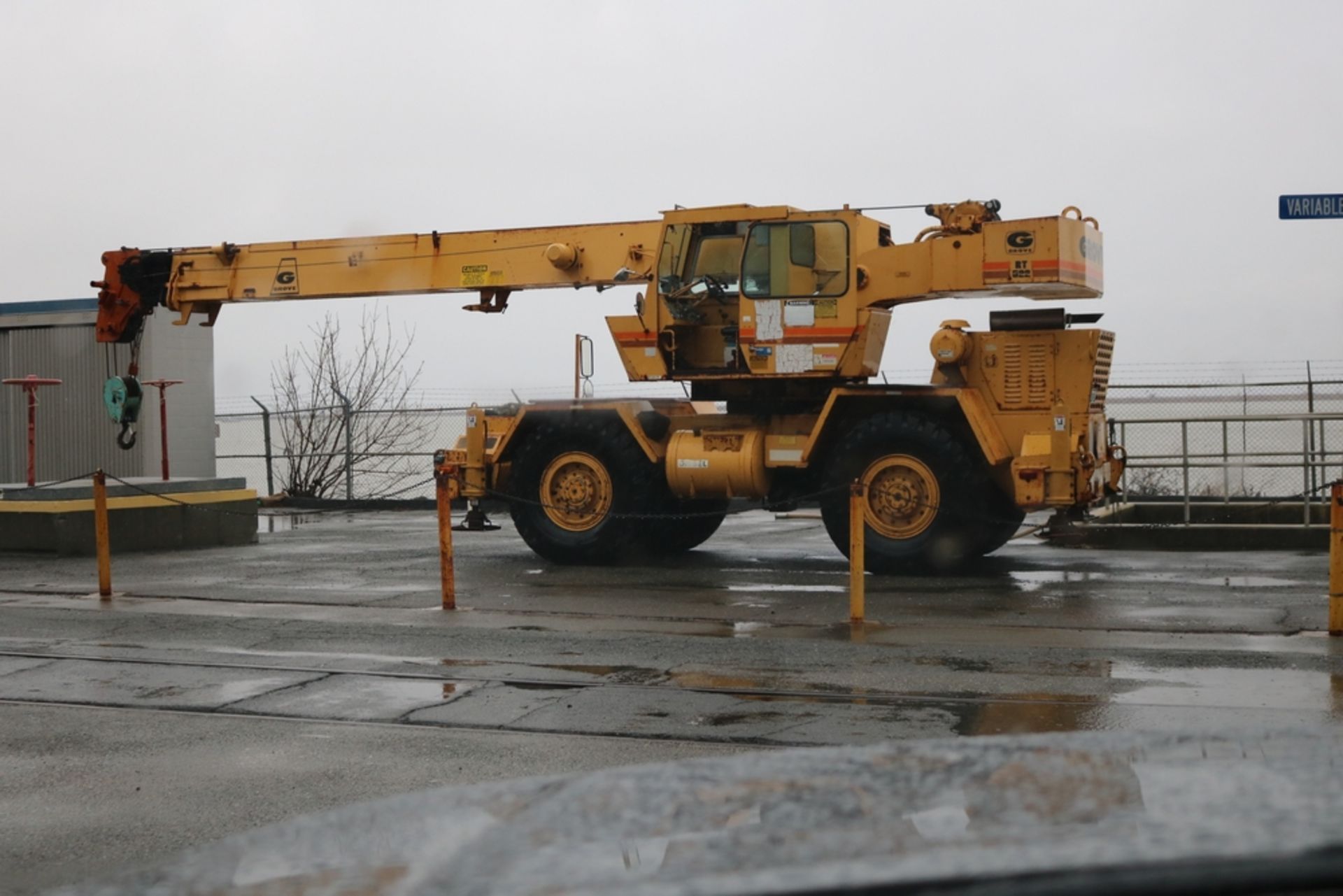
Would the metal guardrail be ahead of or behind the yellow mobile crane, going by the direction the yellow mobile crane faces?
behind

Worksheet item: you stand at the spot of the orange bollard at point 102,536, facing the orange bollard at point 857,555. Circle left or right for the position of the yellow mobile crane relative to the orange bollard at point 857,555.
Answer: left

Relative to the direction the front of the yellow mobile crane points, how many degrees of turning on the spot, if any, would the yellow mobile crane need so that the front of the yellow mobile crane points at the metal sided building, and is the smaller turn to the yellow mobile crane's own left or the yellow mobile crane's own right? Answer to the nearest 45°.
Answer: approximately 45° to the yellow mobile crane's own right

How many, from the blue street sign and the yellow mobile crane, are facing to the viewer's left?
1

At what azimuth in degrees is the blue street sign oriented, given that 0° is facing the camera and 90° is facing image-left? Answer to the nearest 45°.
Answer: approximately 0°

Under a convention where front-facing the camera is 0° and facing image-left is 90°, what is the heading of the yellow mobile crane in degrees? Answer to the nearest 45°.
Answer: approximately 90°

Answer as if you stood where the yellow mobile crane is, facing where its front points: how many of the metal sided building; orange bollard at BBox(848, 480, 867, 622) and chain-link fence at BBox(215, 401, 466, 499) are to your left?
1

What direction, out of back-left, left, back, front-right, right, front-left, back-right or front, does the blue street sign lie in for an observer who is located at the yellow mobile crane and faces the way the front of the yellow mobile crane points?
back-left

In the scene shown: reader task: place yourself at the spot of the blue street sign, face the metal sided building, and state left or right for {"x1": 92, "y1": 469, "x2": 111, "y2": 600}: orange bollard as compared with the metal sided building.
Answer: left

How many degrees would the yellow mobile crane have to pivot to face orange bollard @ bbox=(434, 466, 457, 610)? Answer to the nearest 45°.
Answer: approximately 45° to its left
